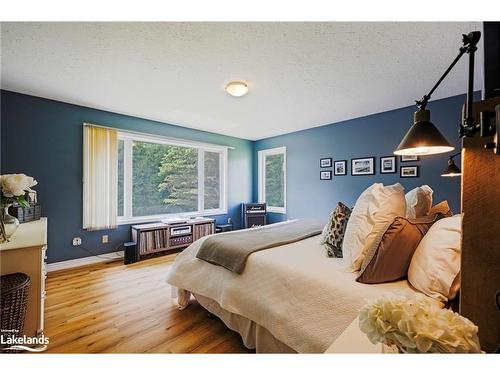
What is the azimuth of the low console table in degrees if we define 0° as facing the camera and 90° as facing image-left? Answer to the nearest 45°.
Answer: approximately 315°

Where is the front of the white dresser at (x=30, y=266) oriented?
to the viewer's right

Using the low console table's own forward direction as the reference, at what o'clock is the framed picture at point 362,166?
The framed picture is roughly at 11 o'clock from the low console table.

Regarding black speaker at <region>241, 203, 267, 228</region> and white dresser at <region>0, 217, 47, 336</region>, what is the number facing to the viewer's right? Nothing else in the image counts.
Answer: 1

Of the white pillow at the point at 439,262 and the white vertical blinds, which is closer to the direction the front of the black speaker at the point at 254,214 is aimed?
the white pillow

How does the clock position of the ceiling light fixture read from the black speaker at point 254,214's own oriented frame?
The ceiling light fixture is roughly at 12 o'clock from the black speaker.

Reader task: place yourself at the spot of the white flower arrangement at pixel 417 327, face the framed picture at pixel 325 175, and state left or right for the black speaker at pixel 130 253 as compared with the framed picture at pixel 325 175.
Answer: left

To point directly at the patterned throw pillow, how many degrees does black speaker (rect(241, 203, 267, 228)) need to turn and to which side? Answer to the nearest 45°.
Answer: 0° — it already faces it

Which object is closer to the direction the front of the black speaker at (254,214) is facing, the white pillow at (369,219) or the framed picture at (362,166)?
the white pillow

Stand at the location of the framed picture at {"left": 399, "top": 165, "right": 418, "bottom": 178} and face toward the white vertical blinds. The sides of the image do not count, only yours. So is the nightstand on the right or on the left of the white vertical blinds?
left
